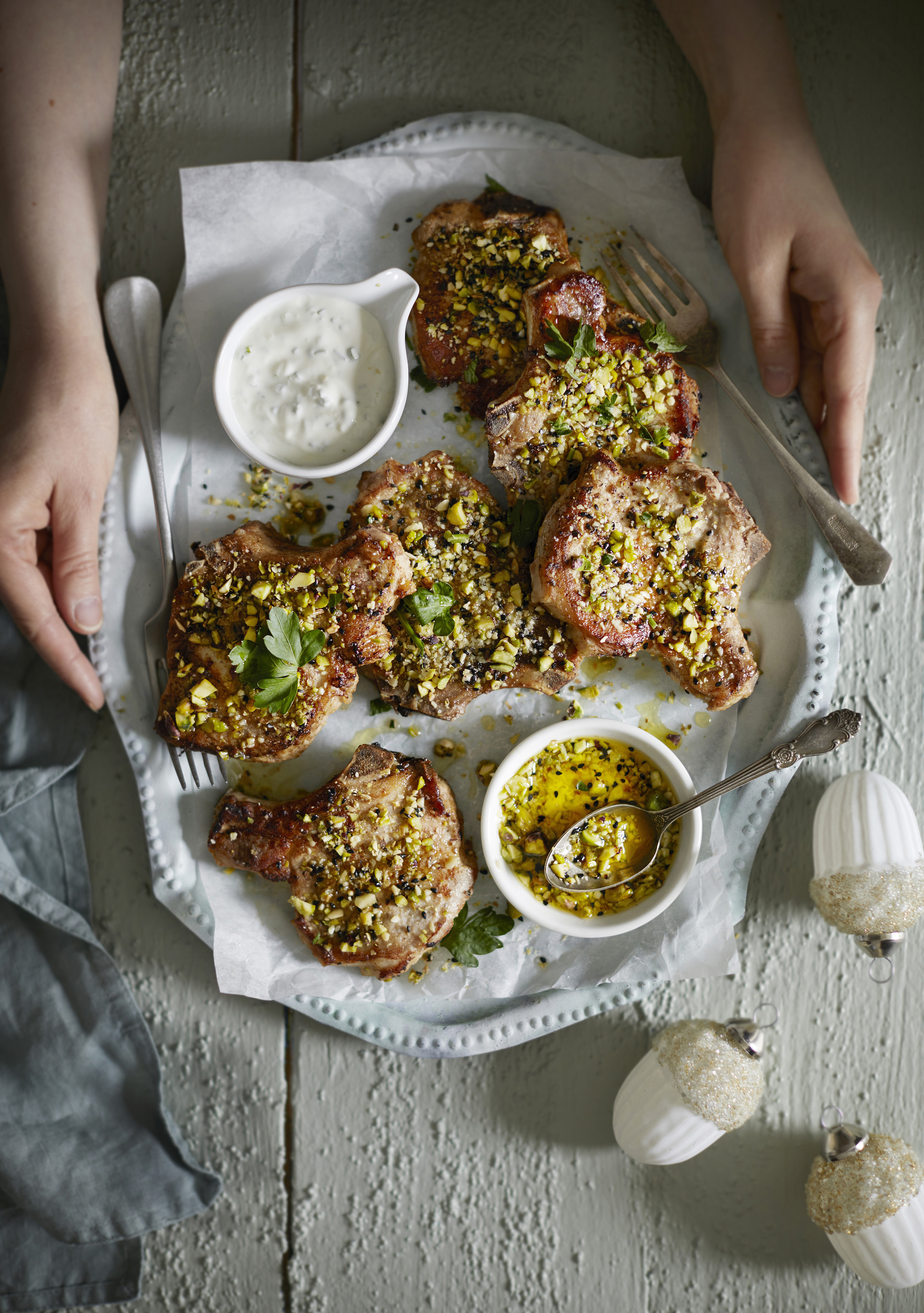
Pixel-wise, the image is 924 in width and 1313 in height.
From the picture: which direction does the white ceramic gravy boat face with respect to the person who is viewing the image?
facing away from the viewer and to the right of the viewer
